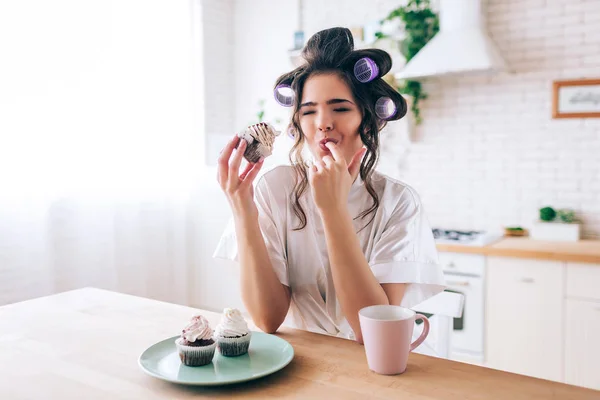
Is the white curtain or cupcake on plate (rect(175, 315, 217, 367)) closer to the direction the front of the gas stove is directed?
the cupcake on plate

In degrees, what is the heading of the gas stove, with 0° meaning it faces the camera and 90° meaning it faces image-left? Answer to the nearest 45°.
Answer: approximately 0°

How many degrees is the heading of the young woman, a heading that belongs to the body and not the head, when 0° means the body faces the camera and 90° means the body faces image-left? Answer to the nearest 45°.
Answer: approximately 0°

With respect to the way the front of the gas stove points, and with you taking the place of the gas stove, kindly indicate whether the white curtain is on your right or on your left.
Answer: on your right

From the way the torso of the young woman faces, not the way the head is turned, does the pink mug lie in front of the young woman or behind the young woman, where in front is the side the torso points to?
in front

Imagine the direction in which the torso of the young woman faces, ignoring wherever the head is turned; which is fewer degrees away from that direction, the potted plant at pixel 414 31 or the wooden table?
the wooden table

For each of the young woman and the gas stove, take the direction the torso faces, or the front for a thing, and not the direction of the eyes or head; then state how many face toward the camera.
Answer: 2

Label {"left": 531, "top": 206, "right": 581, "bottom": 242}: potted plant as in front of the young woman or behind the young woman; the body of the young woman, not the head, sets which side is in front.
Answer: behind

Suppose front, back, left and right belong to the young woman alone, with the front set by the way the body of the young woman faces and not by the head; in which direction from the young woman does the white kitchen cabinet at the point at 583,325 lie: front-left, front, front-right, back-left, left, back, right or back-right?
back-left
